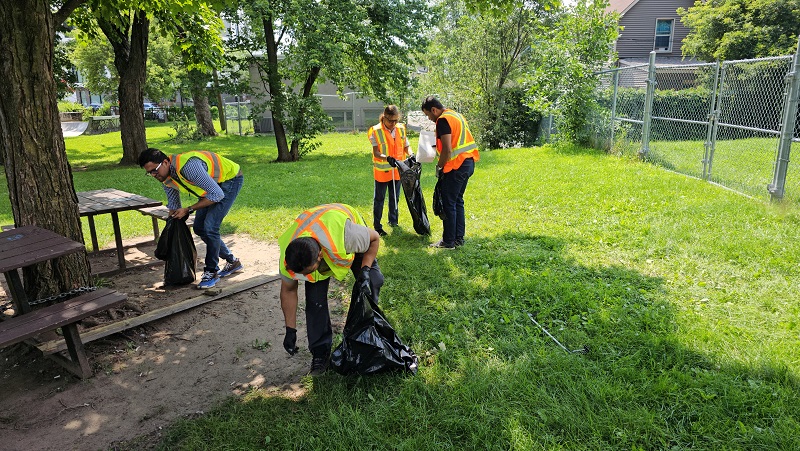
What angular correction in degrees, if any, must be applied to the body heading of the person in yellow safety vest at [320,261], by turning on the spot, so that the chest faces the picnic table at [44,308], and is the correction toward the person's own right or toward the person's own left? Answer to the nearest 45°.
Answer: approximately 45° to the person's own right

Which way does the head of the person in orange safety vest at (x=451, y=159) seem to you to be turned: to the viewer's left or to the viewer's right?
to the viewer's left

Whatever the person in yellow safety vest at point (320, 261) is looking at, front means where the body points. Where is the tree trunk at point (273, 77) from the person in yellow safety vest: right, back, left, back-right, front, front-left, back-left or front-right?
back-right

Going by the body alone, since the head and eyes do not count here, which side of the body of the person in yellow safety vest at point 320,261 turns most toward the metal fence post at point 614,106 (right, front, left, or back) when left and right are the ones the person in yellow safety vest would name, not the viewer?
back

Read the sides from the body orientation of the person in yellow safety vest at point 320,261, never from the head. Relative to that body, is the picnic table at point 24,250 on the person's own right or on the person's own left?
on the person's own right

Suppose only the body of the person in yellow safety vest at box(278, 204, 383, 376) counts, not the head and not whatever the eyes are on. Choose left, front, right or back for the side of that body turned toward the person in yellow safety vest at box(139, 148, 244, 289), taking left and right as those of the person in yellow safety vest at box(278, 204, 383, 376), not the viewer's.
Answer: right

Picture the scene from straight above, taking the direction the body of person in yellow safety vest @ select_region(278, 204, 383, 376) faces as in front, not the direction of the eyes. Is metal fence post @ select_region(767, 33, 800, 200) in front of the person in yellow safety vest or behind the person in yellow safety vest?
behind

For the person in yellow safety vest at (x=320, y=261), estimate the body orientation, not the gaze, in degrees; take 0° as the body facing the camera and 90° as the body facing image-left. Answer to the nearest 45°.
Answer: approximately 45°

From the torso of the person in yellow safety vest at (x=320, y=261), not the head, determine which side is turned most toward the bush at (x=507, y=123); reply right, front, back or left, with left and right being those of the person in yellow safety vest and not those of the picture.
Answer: back

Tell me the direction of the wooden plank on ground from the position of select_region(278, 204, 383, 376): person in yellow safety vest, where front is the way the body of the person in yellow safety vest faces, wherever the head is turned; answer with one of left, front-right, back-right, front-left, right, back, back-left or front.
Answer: right
